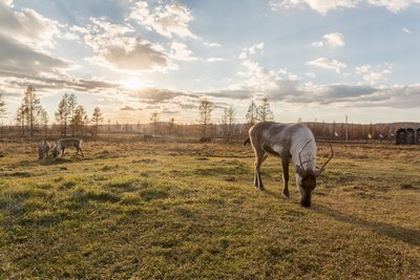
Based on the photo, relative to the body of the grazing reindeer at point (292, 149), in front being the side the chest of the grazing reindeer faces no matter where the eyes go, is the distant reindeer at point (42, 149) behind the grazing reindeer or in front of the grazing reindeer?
behind

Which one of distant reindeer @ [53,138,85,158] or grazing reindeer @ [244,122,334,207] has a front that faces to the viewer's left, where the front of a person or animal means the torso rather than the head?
the distant reindeer

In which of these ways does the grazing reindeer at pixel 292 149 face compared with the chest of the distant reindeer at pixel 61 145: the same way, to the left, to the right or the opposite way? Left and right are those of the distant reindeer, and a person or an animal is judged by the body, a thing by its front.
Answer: to the left

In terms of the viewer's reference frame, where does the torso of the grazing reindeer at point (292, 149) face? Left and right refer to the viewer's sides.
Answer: facing the viewer and to the right of the viewer

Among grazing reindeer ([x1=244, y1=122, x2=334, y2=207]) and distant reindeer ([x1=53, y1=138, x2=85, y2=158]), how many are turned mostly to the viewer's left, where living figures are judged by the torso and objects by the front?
1

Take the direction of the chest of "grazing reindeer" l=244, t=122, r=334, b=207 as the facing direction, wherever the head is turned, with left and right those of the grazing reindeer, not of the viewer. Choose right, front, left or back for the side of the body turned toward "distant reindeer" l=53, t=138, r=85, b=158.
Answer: back

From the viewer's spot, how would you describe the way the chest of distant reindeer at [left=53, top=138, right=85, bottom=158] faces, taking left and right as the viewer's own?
facing to the left of the viewer

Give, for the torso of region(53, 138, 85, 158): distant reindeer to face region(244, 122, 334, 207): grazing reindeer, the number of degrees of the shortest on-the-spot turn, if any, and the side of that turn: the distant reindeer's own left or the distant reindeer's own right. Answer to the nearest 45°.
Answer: approximately 90° to the distant reindeer's own left
